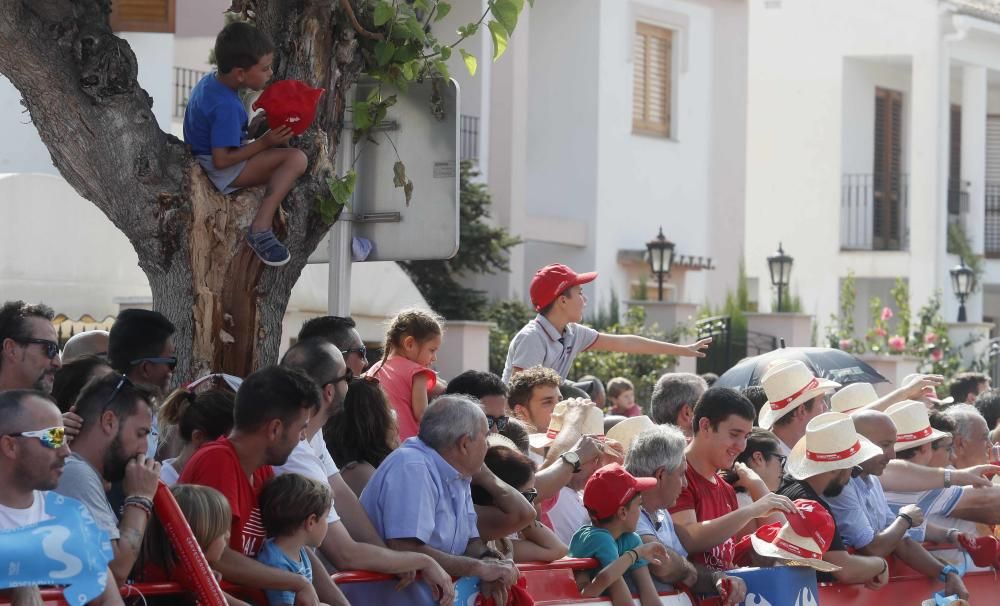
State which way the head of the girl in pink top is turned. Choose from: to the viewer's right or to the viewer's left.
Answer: to the viewer's right

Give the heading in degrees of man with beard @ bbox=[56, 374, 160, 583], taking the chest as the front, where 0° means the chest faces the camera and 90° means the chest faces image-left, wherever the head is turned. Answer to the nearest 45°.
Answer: approximately 270°

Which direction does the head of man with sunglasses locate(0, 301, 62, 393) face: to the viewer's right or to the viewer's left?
to the viewer's right

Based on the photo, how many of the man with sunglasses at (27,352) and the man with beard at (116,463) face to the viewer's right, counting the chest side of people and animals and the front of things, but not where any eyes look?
2

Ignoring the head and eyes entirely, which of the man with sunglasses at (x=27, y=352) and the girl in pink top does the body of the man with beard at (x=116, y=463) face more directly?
the girl in pink top

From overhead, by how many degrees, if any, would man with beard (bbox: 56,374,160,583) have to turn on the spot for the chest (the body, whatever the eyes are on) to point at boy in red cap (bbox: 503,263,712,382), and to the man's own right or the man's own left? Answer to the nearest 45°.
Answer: approximately 45° to the man's own left

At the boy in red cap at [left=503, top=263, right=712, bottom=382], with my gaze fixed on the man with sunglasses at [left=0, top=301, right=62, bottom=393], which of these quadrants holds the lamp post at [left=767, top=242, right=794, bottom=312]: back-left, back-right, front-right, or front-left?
back-right
